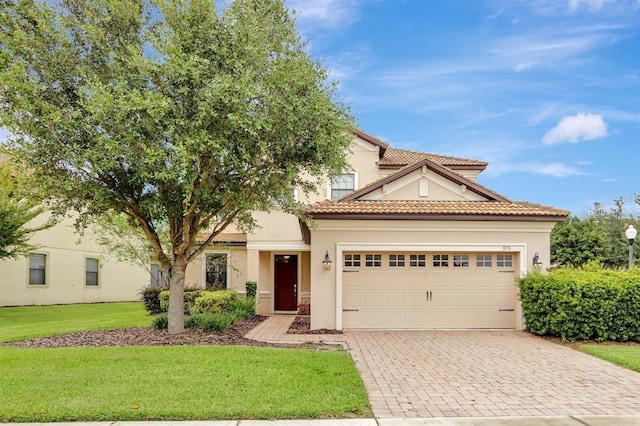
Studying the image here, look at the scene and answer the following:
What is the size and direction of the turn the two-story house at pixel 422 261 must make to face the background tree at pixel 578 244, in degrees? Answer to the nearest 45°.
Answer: approximately 135° to its left

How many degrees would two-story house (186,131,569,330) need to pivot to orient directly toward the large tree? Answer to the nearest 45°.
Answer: approximately 45° to its right

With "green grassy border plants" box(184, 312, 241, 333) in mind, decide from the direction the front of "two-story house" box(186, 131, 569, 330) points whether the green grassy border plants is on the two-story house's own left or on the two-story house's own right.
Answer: on the two-story house's own right

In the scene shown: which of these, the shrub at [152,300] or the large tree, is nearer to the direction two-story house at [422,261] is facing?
the large tree

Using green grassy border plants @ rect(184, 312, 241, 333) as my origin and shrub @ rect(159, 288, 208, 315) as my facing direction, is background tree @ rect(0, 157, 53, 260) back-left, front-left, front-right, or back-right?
front-left

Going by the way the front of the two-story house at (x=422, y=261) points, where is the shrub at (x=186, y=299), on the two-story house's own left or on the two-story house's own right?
on the two-story house's own right

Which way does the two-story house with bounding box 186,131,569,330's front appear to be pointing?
toward the camera
